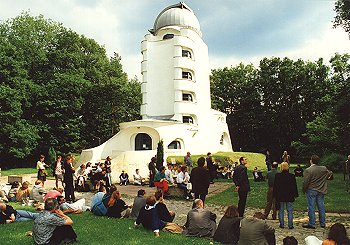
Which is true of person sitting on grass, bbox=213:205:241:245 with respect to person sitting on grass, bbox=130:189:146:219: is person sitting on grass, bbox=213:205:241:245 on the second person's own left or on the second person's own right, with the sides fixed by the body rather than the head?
on the second person's own right

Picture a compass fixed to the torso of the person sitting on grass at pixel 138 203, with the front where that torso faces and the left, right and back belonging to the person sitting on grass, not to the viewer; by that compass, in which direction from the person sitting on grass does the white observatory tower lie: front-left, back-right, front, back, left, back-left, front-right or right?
front-left

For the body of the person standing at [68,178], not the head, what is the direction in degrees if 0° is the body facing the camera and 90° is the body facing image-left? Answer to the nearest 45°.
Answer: approximately 270°

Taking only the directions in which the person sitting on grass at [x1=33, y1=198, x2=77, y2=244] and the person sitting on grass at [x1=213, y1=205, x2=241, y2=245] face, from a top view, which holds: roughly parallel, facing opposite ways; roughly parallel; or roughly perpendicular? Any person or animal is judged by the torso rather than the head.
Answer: roughly parallel

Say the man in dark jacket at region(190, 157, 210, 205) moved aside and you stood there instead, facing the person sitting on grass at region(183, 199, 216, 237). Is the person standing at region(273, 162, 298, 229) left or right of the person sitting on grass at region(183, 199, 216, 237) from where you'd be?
left

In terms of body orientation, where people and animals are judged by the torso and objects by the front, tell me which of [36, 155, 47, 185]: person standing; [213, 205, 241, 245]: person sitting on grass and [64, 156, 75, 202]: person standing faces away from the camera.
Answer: the person sitting on grass

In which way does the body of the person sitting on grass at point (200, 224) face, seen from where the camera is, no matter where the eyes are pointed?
away from the camera

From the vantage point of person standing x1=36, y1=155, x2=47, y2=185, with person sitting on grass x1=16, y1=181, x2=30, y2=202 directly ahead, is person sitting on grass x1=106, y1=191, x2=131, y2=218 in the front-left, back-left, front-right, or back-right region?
front-left

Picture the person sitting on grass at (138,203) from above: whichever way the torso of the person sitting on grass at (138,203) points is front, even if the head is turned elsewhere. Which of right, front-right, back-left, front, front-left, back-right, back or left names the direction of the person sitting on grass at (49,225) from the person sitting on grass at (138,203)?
back

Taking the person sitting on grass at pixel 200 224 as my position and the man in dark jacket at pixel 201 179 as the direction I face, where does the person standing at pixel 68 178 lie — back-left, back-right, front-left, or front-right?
front-left

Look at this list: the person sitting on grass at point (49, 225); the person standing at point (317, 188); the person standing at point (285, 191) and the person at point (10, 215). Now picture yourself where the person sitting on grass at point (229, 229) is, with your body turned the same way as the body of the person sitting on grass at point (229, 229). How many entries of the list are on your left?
2

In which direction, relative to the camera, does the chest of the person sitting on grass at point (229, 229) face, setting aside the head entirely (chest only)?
away from the camera

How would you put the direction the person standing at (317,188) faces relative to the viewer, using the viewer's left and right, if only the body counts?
facing away from the viewer and to the left of the viewer

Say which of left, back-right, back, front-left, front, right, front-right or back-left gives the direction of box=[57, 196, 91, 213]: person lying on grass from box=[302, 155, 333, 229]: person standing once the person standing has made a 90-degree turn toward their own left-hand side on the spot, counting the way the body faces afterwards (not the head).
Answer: front-right
